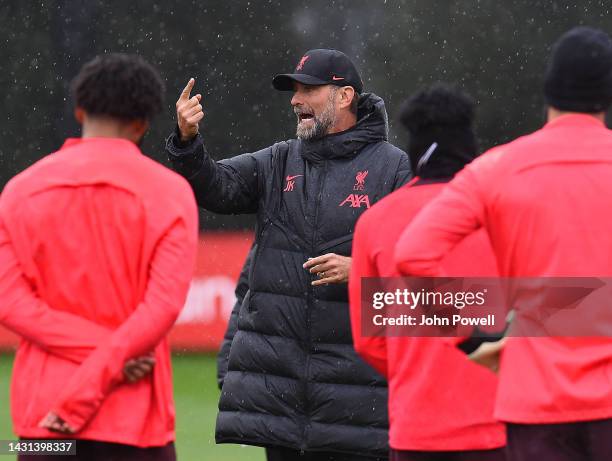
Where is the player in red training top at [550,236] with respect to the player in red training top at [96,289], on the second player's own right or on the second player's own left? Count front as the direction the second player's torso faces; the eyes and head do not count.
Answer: on the second player's own right

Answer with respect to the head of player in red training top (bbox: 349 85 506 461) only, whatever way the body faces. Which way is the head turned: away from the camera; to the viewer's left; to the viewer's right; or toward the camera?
away from the camera

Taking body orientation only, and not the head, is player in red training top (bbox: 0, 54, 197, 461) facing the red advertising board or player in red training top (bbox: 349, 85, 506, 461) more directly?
the red advertising board

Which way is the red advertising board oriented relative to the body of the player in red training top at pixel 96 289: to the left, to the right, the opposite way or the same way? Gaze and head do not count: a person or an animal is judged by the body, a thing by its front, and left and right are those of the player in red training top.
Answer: the opposite way

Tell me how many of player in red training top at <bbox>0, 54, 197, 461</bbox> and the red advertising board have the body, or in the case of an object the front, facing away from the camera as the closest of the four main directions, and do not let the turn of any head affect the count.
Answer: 1

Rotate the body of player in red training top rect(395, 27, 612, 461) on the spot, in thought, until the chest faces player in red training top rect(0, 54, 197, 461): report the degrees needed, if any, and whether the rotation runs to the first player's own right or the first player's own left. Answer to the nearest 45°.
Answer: approximately 90° to the first player's own left

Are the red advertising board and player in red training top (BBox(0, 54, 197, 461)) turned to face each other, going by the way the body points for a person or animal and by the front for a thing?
yes

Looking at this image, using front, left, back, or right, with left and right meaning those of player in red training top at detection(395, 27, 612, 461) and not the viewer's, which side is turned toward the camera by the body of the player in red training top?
back

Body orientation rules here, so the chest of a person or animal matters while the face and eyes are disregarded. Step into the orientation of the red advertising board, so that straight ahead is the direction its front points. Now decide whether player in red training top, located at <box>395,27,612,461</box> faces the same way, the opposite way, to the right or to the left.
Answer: the opposite way

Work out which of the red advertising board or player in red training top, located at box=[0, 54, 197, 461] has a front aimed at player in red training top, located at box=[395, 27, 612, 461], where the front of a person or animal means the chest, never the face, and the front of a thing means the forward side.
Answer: the red advertising board

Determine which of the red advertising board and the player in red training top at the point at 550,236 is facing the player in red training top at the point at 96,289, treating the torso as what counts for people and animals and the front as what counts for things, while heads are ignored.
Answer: the red advertising board

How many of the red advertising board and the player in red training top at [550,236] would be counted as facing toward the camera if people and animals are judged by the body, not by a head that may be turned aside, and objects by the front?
1

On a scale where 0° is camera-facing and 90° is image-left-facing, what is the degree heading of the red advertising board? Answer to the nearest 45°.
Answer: approximately 0°

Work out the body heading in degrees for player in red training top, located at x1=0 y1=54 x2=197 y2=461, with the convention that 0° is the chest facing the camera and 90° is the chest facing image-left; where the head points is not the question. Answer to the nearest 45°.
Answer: approximately 180°

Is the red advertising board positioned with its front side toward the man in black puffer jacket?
yes

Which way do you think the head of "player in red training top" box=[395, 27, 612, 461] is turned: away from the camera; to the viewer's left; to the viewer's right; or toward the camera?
away from the camera

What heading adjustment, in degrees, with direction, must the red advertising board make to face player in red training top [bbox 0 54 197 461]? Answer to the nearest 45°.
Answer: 0° — it already faces them

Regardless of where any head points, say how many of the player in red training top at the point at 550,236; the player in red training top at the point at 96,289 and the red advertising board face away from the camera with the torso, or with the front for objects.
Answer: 2
